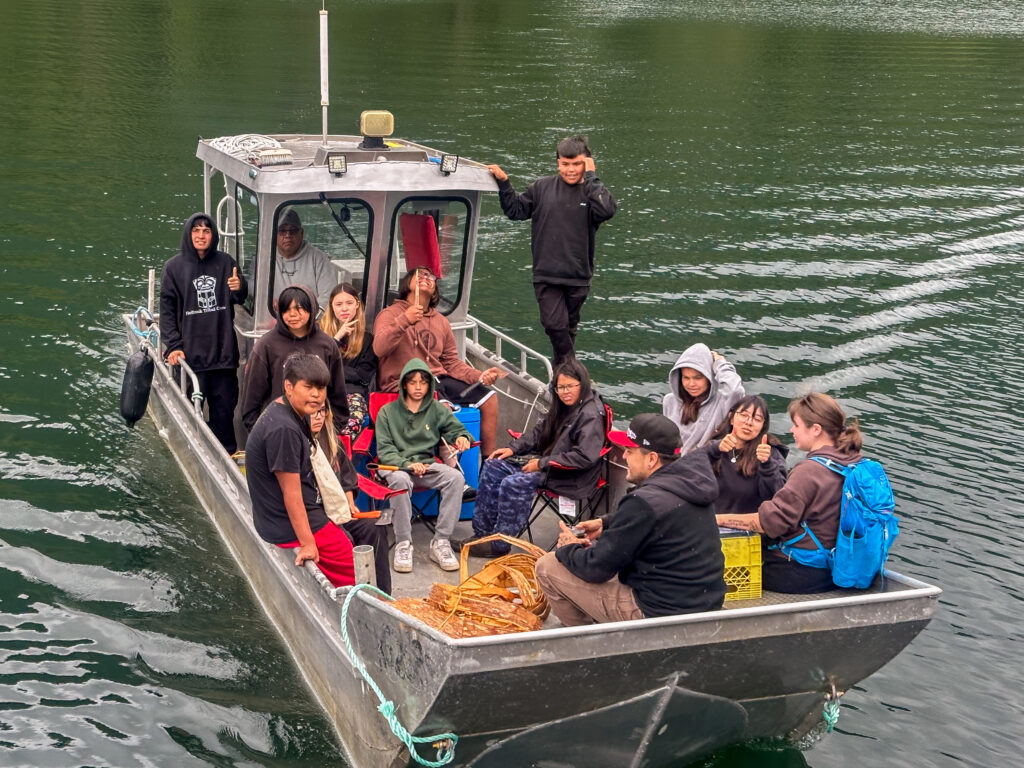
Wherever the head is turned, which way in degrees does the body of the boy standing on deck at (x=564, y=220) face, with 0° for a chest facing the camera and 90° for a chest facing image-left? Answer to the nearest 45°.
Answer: approximately 0°

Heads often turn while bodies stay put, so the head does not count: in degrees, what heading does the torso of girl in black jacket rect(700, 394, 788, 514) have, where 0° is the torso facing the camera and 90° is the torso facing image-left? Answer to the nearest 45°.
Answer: approximately 0°

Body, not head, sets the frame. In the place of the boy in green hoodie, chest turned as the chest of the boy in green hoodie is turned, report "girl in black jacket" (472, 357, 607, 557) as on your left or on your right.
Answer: on your left

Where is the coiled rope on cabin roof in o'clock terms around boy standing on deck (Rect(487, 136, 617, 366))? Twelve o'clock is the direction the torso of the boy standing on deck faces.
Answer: The coiled rope on cabin roof is roughly at 3 o'clock from the boy standing on deck.

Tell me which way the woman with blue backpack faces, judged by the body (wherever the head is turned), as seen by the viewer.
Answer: to the viewer's left

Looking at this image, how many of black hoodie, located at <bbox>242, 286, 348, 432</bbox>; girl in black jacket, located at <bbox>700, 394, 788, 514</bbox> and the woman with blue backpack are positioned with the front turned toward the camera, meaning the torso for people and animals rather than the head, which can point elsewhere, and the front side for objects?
2
